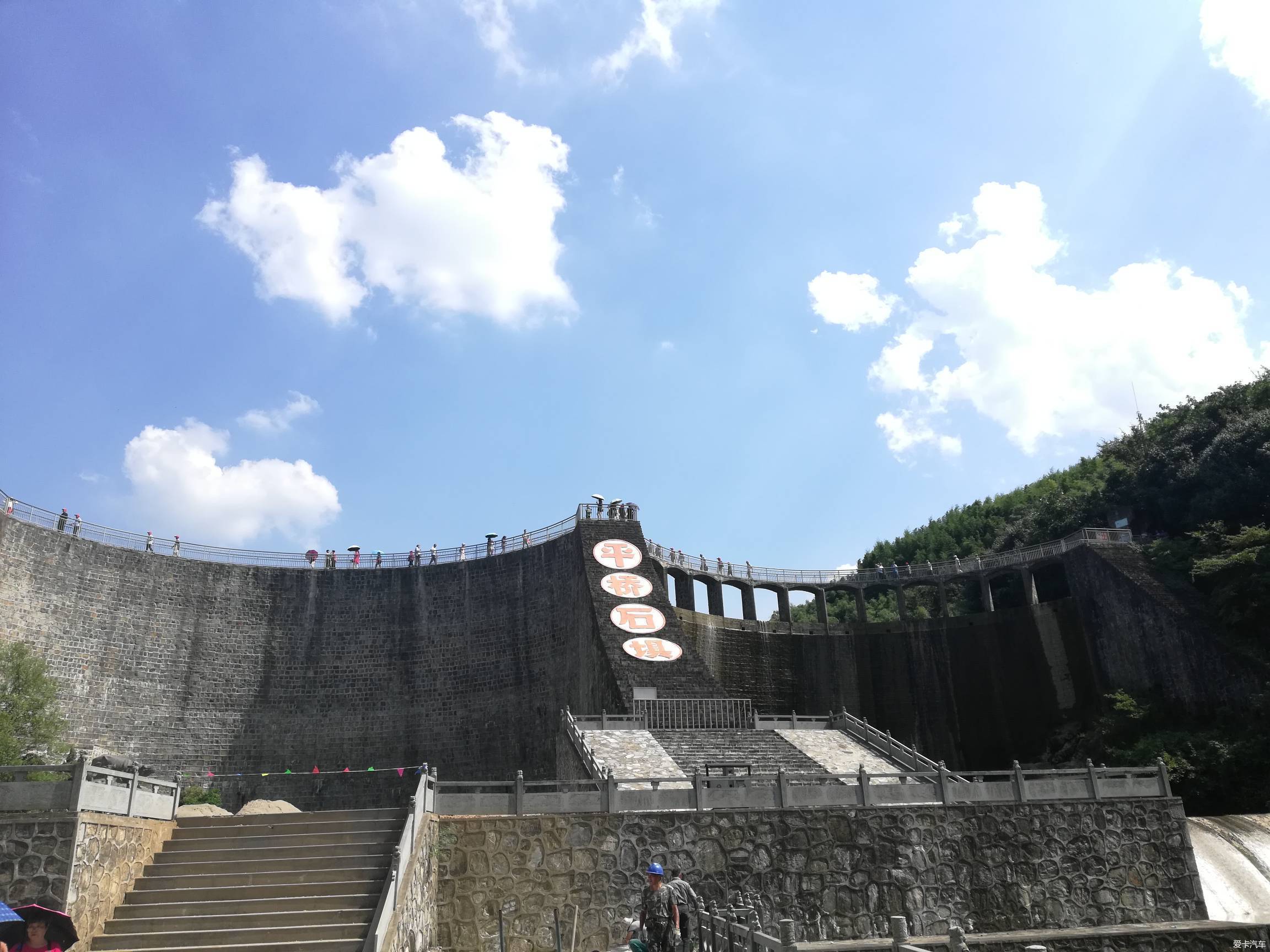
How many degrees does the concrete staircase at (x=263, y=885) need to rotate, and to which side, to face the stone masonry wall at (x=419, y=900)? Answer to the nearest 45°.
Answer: approximately 90° to its left

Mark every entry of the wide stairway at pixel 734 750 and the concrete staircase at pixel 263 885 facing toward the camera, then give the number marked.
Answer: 2

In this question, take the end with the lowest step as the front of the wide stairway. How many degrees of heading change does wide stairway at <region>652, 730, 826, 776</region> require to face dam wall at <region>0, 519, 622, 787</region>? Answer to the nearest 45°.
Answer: approximately 135° to its right

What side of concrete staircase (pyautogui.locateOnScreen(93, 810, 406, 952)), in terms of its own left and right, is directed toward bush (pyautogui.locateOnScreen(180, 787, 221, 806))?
back

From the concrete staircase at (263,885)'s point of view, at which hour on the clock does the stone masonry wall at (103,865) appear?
The stone masonry wall is roughly at 3 o'clock from the concrete staircase.

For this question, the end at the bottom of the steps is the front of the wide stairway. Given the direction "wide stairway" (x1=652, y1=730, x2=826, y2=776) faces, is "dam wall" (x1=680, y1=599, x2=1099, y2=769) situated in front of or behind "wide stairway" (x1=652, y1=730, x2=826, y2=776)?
behind

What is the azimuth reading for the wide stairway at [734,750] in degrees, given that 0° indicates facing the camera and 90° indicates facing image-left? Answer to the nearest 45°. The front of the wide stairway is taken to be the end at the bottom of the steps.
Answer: approximately 0°

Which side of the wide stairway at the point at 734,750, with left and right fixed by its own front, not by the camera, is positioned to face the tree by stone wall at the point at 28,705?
right

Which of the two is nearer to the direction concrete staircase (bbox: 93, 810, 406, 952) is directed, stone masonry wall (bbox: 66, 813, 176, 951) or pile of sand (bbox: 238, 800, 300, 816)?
the stone masonry wall

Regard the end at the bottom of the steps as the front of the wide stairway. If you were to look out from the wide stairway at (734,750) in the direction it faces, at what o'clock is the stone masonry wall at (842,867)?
The stone masonry wall is roughly at 11 o'clock from the wide stairway.

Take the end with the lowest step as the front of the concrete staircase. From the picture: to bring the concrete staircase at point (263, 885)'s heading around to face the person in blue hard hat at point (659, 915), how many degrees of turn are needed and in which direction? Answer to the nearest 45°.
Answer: approximately 45° to its left

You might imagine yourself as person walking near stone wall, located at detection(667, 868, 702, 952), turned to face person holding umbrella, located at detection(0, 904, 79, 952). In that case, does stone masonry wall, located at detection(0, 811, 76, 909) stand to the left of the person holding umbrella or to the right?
right
